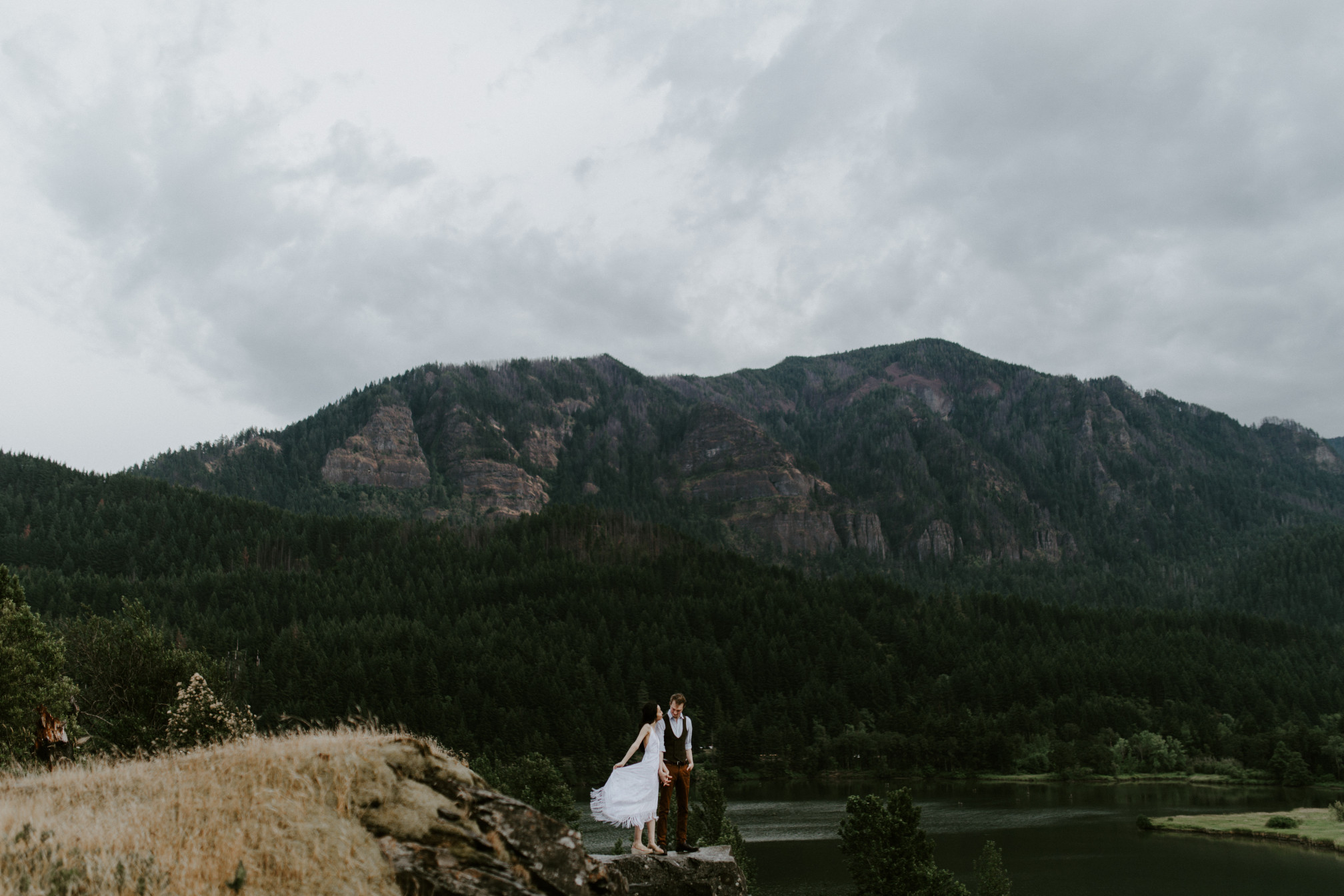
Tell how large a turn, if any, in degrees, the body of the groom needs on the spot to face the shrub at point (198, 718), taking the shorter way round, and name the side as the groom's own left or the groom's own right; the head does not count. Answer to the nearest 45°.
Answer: approximately 135° to the groom's own right

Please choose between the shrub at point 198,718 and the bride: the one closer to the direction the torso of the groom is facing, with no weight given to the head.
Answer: the bride

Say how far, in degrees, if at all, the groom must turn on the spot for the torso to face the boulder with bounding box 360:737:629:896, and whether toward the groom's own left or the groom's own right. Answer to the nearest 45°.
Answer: approximately 45° to the groom's own right

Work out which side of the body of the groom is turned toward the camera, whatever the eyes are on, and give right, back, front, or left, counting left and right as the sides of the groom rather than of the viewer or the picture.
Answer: front

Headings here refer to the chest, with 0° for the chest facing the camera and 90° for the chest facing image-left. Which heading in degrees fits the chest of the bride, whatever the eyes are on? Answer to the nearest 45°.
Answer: approximately 270°

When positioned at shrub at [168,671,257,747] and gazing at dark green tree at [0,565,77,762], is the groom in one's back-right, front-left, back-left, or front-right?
back-left

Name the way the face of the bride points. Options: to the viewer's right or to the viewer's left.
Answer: to the viewer's right

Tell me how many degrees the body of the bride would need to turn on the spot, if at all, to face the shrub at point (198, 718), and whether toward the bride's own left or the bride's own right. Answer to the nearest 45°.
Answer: approximately 135° to the bride's own left

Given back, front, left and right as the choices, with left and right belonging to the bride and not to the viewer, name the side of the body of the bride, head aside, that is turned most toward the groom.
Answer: front

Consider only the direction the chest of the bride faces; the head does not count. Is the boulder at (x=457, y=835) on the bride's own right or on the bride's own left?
on the bride's own right

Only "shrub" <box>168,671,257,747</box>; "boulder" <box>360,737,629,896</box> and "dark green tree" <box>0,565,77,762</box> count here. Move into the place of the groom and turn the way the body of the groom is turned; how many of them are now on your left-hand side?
0

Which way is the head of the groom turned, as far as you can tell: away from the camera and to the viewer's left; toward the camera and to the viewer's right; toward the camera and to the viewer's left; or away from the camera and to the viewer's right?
toward the camera and to the viewer's left

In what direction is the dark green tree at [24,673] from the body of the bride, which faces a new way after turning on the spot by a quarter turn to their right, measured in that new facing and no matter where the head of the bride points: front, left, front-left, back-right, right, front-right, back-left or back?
back-right

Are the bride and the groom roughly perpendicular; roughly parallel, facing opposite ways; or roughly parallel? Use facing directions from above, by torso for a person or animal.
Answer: roughly perpendicular

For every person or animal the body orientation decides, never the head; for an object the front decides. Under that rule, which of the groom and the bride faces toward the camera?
the groom

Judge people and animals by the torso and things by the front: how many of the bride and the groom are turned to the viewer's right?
1

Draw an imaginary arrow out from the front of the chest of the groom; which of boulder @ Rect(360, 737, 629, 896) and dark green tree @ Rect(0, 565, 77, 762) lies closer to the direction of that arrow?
the boulder
